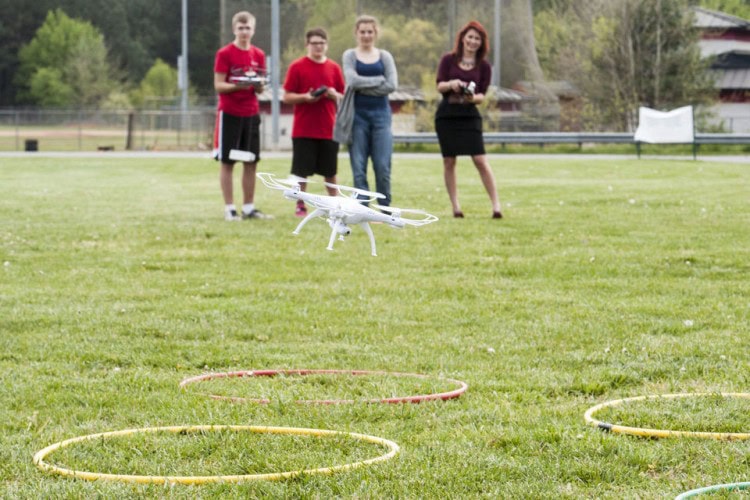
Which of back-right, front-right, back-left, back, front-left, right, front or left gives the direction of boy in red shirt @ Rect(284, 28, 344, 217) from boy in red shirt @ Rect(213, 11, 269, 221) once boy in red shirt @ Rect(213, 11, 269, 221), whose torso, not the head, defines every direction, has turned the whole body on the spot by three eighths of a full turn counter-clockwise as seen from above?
right

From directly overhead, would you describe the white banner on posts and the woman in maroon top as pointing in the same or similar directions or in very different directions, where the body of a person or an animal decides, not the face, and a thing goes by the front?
same or similar directions

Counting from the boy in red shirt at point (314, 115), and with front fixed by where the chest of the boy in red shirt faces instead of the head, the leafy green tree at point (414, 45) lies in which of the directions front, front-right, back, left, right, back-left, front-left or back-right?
back

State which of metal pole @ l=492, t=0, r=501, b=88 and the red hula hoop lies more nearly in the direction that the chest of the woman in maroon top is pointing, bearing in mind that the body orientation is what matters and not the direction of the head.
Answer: the red hula hoop

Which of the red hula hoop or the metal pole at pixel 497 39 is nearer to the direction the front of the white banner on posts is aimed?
the red hula hoop

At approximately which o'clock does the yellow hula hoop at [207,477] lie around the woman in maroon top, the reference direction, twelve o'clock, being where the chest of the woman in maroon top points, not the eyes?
The yellow hula hoop is roughly at 12 o'clock from the woman in maroon top.

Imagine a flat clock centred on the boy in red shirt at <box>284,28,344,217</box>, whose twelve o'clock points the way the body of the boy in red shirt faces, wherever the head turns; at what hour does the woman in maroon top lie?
The woman in maroon top is roughly at 9 o'clock from the boy in red shirt.

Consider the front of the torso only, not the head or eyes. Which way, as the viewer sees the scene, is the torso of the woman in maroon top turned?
toward the camera

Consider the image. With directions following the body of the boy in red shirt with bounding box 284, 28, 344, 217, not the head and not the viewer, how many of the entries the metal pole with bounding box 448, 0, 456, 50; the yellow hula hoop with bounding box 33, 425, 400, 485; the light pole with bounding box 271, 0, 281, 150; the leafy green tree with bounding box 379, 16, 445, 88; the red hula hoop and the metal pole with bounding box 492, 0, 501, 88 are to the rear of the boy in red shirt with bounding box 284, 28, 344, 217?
4

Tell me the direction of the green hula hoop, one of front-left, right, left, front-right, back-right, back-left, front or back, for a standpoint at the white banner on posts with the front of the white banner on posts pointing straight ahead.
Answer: front

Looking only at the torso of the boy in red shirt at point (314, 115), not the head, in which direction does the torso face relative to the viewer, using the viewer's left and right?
facing the viewer

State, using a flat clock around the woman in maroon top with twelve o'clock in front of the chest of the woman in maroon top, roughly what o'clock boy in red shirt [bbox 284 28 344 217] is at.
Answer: The boy in red shirt is roughly at 3 o'clock from the woman in maroon top.

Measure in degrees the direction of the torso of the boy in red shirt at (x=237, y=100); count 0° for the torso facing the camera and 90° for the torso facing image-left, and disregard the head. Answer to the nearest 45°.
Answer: approximately 315°

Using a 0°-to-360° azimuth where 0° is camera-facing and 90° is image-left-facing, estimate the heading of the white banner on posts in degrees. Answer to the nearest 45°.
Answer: approximately 0°

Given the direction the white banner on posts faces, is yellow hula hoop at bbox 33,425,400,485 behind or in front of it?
in front

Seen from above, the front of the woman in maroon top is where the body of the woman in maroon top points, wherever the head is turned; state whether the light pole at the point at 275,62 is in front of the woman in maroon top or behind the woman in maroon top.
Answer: behind

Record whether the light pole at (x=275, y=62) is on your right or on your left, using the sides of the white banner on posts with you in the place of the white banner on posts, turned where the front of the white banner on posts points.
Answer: on your right

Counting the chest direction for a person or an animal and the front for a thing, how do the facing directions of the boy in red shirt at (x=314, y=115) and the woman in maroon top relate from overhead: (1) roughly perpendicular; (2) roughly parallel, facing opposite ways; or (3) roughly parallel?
roughly parallel
